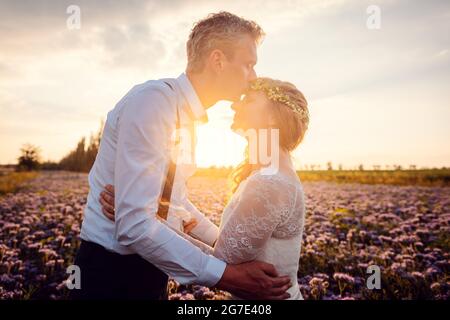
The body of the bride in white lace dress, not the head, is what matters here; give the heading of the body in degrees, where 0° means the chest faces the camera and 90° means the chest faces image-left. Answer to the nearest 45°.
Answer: approximately 90°

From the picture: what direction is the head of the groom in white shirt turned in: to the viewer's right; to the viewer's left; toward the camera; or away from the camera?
to the viewer's right

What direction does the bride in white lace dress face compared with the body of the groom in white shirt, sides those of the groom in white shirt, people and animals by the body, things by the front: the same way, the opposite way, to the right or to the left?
the opposite way

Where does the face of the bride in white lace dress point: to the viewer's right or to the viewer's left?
to the viewer's left

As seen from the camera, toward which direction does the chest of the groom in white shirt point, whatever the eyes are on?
to the viewer's right
